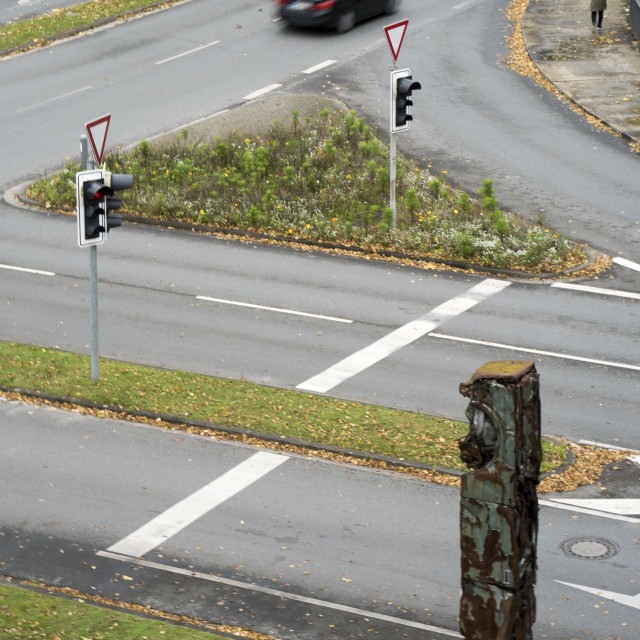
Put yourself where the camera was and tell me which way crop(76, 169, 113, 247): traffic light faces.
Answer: facing the viewer and to the right of the viewer

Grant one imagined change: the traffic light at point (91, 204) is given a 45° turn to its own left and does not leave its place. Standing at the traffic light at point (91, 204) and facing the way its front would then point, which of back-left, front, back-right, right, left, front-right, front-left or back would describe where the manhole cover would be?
front-right

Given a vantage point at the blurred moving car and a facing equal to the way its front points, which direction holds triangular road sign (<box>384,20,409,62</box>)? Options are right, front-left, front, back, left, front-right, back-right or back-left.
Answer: back-right

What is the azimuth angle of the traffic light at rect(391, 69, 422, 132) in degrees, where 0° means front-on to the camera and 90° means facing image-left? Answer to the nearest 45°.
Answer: approximately 315°

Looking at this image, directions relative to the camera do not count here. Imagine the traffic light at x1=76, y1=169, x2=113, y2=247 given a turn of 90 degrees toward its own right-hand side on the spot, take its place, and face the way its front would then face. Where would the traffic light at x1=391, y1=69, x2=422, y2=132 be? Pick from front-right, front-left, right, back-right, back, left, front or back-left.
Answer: back

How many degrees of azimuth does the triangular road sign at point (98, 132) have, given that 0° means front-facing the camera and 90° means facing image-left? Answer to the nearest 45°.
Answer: approximately 315°

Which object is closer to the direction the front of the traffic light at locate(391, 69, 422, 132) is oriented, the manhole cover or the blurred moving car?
the manhole cover

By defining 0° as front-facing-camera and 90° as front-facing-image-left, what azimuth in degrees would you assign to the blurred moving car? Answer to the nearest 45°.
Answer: approximately 225°

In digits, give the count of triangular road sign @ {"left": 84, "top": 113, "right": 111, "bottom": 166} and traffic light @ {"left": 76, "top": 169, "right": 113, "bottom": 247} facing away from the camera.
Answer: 0

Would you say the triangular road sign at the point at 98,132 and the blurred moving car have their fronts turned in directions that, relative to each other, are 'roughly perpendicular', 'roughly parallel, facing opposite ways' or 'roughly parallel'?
roughly perpendicular

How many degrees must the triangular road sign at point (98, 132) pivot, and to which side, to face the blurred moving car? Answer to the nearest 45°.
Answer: approximately 135° to its left

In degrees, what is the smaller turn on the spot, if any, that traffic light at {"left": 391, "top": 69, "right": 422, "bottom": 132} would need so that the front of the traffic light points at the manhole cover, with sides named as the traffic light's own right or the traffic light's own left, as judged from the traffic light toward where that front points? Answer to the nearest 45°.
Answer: approximately 45° to the traffic light's own right

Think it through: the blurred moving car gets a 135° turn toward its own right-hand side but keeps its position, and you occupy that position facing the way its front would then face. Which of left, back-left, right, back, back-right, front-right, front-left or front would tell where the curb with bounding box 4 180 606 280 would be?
front
